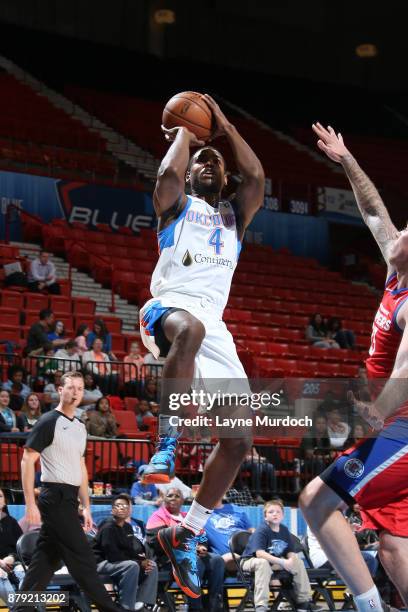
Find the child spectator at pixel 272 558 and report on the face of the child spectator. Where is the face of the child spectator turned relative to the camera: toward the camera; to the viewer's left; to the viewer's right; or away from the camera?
toward the camera

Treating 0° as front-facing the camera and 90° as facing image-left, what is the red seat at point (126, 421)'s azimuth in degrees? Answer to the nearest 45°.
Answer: approximately 315°

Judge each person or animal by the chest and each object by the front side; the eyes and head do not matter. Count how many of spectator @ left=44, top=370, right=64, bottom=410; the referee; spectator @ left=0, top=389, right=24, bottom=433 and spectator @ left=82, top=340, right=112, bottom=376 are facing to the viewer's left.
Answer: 0

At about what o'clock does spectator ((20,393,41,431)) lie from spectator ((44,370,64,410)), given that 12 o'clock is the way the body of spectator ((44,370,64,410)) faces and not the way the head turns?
spectator ((20,393,41,431)) is roughly at 2 o'clock from spectator ((44,370,64,410)).

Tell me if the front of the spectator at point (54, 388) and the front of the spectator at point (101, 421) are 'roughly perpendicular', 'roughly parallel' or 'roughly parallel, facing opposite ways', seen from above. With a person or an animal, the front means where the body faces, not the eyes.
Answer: roughly parallel

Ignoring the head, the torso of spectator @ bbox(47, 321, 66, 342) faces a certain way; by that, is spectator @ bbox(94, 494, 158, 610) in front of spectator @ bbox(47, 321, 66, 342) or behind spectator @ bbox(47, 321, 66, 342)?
in front

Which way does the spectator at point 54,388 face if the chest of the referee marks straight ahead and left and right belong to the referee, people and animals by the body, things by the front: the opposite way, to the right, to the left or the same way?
the same way

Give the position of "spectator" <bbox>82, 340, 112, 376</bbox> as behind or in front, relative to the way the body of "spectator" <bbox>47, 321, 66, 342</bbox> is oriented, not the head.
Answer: in front

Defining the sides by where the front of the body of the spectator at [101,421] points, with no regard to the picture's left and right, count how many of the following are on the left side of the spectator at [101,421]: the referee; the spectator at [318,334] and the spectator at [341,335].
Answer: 2

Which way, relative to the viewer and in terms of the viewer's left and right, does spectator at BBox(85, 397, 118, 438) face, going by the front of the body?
facing the viewer and to the right of the viewer

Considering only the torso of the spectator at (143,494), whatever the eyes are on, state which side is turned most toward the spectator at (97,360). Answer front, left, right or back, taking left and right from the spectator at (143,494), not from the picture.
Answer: back

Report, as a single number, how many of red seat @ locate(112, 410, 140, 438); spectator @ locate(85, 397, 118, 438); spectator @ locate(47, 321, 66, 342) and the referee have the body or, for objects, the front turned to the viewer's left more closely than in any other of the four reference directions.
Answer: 0

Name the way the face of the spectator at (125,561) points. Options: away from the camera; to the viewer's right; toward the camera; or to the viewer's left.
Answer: toward the camera

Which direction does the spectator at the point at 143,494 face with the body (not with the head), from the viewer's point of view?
toward the camera

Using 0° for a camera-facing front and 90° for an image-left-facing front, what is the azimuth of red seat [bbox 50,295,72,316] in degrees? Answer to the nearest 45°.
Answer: approximately 315°

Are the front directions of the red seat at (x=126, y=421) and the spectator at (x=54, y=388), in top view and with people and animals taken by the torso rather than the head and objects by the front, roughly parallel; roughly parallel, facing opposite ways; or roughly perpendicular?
roughly parallel

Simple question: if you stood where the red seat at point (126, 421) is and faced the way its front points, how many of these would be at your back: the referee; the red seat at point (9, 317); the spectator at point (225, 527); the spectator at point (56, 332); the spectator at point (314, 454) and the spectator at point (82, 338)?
3

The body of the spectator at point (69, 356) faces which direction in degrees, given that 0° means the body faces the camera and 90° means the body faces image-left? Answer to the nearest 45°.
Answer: approximately 315°
